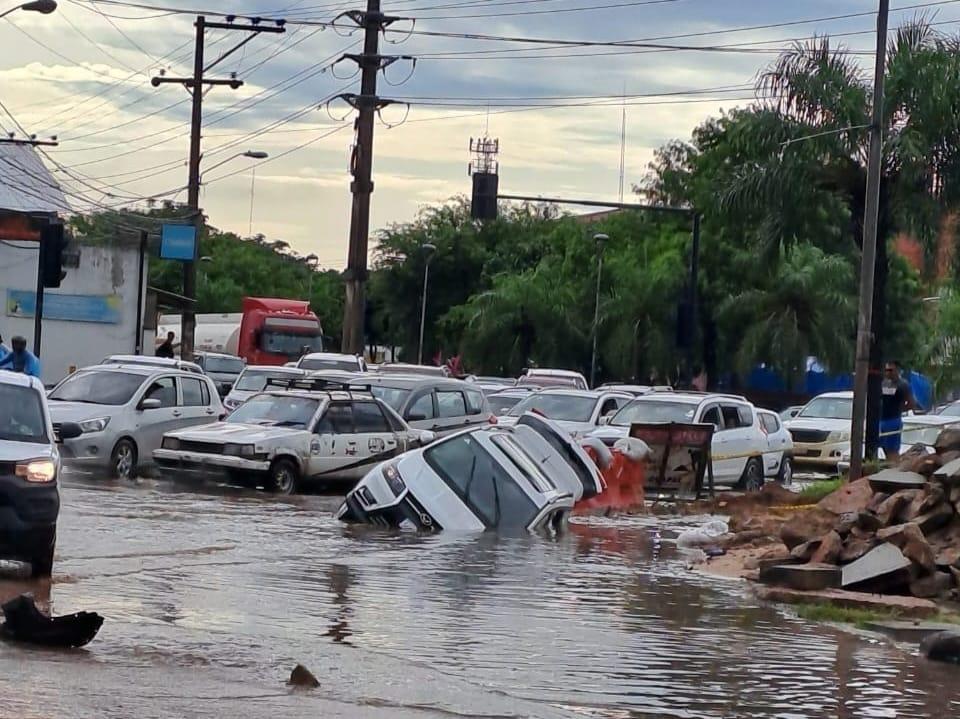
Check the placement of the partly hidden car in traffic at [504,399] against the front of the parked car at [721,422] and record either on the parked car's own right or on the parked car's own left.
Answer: on the parked car's own right

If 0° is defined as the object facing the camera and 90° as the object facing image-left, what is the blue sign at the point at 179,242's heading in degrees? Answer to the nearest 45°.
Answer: approximately 0°

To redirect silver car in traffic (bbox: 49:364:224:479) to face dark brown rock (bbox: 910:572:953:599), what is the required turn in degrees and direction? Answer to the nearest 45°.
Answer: approximately 90° to its left

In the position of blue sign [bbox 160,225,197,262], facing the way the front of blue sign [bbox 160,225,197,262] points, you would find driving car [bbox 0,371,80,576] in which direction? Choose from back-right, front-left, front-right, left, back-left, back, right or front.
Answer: front

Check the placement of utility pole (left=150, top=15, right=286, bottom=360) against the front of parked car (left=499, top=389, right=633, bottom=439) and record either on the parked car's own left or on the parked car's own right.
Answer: on the parked car's own right

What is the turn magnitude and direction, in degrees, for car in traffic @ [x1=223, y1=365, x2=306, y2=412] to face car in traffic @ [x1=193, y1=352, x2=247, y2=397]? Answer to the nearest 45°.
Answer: approximately 135° to its right

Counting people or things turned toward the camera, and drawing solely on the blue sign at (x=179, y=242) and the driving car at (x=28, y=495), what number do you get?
2

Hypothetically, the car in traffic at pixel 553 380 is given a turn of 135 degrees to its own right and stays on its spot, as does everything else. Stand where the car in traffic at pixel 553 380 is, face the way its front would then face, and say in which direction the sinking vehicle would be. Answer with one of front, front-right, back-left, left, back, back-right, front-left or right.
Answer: back

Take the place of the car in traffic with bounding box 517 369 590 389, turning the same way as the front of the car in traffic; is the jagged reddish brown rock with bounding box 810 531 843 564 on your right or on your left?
on your left

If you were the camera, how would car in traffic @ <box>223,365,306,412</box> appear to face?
facing the viewer and to the left of the viewer

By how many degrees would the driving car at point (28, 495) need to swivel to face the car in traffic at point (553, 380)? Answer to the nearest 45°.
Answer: approximately 135° to its left

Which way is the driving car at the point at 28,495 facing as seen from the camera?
toward the camera

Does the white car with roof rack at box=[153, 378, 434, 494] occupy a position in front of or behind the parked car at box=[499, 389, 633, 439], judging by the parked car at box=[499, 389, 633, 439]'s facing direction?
in front
